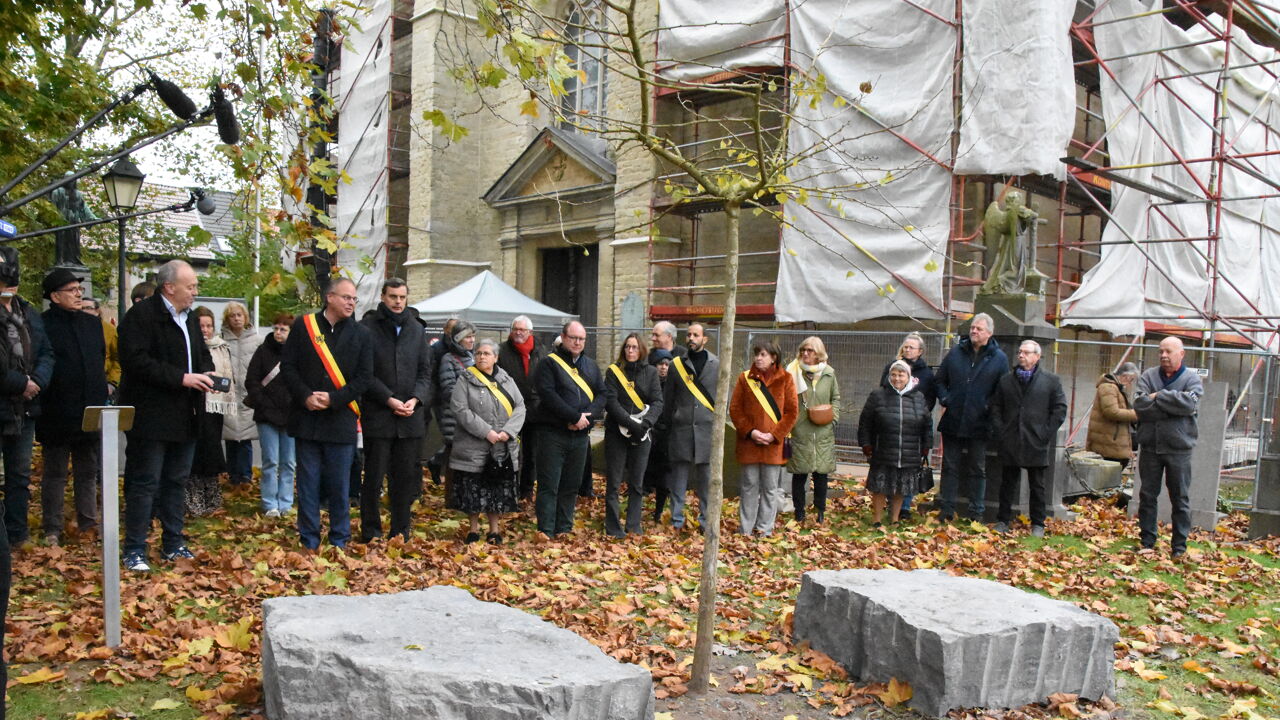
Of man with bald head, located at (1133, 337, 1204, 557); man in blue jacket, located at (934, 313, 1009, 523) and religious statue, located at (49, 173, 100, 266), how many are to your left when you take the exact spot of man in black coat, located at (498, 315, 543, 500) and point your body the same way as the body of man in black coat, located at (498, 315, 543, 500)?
2

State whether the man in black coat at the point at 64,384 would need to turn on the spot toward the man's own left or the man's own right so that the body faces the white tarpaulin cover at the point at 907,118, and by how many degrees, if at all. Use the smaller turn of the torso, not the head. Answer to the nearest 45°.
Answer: approximately 45° to the man's own left

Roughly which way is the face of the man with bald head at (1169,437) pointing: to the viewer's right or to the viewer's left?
to the viewer's left

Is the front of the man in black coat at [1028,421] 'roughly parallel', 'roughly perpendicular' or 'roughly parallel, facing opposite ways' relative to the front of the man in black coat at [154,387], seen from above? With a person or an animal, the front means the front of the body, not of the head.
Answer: roughly perpendicular

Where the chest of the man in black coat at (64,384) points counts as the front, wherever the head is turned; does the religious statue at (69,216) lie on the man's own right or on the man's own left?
on the man's own left

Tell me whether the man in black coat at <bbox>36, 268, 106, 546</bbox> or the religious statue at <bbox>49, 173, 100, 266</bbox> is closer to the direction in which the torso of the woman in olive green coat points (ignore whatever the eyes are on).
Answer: the man in black coat

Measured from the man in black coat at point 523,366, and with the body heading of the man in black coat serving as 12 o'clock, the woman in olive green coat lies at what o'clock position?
The woman in olive green coat is roughly at 9 o'clock from the man in black coat.

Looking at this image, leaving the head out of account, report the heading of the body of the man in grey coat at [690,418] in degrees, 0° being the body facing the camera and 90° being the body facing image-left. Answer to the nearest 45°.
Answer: approximately 0°

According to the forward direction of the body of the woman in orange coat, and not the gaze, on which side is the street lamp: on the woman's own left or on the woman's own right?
on the woman's own right
